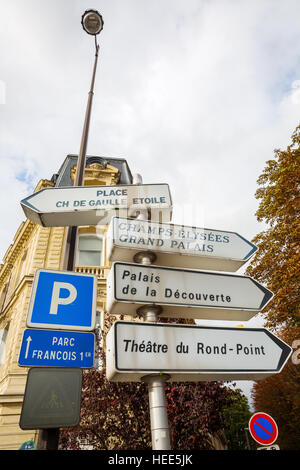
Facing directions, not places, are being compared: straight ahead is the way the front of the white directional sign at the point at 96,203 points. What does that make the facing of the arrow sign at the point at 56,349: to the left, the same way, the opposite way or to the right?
the same way

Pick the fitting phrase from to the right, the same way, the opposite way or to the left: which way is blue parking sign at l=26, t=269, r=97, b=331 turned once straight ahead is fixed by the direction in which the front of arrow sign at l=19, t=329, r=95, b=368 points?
the same way

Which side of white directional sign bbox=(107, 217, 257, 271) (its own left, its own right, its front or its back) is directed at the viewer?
front

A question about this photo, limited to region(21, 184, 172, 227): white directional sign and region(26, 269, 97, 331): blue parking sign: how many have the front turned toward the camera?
2

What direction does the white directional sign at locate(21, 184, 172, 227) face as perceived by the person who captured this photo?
facing the viewer

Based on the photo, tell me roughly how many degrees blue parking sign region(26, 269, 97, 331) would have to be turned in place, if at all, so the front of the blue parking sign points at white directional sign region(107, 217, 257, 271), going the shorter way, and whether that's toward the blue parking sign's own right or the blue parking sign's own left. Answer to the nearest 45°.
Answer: approximately 45° to the blue parking sign's own left

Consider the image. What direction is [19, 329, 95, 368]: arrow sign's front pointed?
toward the camera

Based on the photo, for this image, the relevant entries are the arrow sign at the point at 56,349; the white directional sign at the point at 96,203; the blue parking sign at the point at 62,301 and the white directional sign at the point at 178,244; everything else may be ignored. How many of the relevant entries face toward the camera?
4

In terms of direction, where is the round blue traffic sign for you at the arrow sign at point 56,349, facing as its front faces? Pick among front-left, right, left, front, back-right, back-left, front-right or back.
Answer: back-left

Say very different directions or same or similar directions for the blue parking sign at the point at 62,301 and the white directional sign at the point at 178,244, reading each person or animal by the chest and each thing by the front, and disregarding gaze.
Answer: same or similar directions

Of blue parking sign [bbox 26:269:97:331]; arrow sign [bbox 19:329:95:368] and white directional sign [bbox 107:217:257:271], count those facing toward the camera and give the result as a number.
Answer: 3
